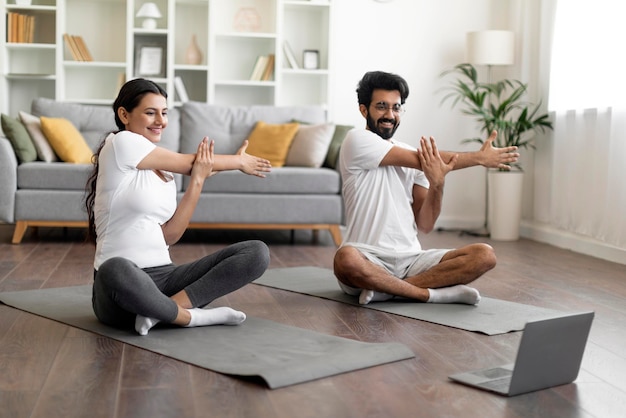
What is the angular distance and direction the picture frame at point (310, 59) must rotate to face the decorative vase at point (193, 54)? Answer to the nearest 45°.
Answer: approximately 90° to its right

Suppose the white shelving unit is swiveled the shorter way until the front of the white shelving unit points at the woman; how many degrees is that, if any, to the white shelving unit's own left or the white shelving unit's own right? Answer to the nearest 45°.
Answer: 0° — it already faces them

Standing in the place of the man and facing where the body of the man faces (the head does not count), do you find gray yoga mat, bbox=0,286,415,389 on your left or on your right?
on your right

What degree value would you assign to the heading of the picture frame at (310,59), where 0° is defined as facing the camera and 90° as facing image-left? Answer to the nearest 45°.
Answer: approximately 0°

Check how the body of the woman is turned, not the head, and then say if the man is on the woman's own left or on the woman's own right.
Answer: on the woman's own left

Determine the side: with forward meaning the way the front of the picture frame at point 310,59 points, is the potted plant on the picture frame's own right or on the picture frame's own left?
on the picture frame's own left

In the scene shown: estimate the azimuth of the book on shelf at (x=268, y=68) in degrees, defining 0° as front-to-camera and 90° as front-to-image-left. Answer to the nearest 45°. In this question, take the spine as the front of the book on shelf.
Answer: approximately 0°

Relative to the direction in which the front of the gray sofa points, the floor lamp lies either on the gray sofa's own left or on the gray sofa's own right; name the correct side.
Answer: on the gray sofa's own left
